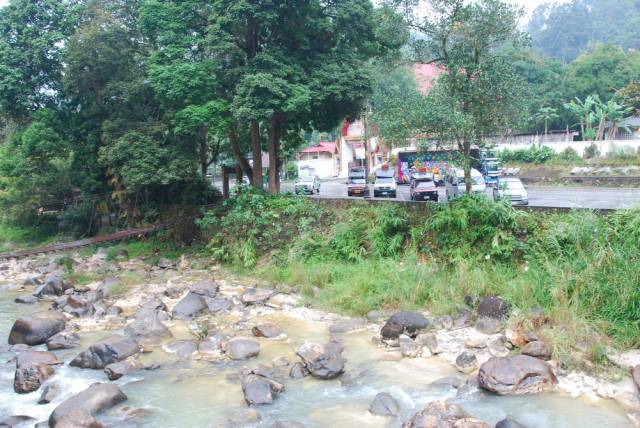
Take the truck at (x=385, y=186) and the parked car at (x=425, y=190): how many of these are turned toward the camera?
2

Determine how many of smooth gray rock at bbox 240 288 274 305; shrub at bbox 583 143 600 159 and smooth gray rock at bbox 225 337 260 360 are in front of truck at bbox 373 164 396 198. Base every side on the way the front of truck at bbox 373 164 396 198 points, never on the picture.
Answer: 2

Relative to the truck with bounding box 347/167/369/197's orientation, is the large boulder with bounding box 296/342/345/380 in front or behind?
in front

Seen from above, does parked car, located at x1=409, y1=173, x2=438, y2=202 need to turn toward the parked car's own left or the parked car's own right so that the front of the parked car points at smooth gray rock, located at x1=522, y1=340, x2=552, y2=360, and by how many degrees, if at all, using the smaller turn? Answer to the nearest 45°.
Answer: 0° — it already faces it

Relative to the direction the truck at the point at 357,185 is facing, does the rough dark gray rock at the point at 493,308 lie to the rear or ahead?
ahead

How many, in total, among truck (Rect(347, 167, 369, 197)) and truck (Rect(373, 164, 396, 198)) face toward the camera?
2

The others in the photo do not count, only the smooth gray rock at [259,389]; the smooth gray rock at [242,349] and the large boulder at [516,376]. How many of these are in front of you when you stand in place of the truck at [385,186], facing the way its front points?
3

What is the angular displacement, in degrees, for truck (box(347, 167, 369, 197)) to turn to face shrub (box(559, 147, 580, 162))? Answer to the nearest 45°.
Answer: approximately 135° to its left

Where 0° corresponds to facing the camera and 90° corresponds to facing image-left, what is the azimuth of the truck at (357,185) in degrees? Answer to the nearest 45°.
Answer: approximately 0°

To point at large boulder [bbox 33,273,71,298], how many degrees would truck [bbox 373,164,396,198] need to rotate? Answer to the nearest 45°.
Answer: approximately 45° to its right

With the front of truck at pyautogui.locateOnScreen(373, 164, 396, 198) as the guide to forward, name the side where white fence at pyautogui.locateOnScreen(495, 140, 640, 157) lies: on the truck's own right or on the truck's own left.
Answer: on the truck's own left

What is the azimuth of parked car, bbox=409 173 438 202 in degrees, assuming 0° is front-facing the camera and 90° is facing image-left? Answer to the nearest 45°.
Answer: approximately 0°

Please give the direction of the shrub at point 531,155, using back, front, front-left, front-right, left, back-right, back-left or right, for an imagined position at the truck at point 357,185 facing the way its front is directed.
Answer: back-left
